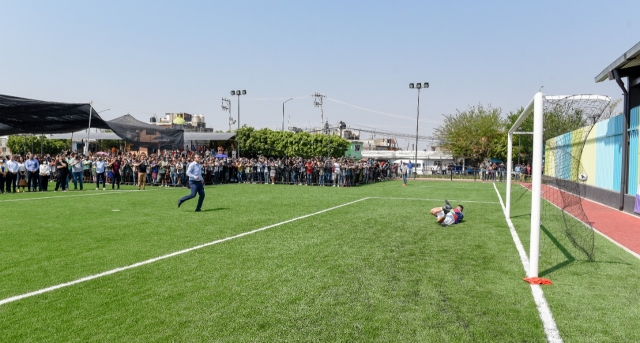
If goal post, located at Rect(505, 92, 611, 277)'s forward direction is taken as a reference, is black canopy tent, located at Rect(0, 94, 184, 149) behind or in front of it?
in front

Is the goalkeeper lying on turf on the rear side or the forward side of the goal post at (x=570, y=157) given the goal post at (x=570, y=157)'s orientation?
on the forward side

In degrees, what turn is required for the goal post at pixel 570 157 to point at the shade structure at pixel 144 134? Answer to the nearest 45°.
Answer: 0° — it already faces it

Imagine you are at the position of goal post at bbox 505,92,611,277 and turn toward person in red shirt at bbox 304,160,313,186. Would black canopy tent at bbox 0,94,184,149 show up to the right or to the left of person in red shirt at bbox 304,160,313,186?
left

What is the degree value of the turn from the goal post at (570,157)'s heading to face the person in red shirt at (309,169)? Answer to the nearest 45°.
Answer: approximately 45° to its right

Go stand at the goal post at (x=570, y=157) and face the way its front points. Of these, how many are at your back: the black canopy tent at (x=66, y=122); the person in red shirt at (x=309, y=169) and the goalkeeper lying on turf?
0

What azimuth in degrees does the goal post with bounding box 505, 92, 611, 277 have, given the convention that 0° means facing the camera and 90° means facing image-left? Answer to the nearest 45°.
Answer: approximately 90°

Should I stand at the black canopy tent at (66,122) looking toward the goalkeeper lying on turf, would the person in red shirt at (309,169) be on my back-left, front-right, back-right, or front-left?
front-left

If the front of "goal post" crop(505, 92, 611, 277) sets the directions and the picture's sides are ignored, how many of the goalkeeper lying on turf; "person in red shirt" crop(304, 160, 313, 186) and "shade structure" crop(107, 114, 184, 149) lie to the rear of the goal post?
0
